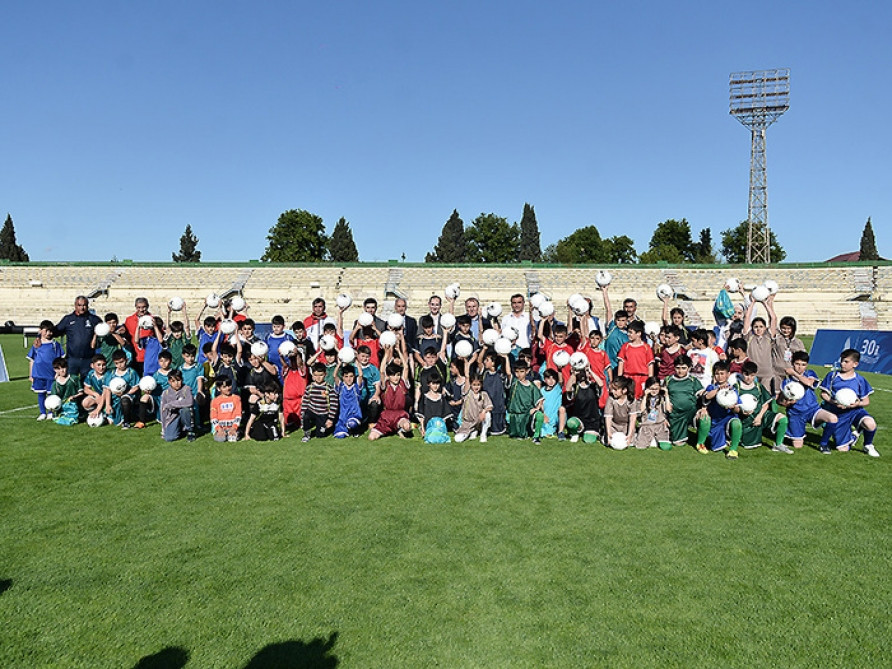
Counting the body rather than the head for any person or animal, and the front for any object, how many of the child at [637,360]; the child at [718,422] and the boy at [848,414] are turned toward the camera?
3

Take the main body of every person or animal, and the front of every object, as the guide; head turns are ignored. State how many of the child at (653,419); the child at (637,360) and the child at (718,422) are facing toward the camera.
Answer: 3

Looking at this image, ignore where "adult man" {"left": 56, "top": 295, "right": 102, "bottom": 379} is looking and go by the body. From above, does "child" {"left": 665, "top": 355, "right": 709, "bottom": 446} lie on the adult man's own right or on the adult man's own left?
on the adult man's own left

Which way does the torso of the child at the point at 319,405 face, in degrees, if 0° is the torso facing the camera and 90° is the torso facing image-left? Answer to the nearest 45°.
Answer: approximately 0°

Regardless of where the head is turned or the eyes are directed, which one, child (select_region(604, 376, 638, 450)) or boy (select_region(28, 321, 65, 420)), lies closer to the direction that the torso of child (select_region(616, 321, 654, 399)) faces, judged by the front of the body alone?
the child

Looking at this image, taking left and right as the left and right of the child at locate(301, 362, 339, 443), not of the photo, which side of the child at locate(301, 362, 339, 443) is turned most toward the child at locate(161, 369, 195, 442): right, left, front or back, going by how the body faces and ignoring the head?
right

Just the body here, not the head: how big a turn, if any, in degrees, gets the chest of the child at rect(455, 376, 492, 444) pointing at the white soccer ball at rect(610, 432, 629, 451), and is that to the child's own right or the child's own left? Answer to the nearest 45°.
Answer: approximately 90° to the child's own left
